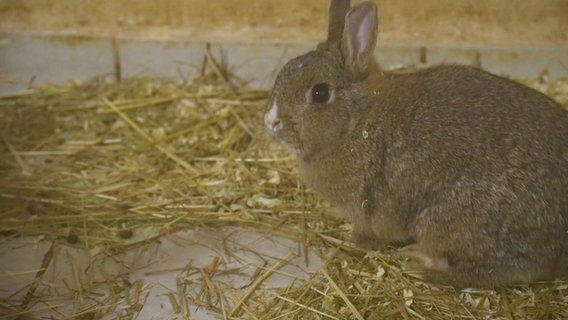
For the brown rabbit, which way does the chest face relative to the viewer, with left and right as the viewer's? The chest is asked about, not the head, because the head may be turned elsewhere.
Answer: facing to the left of the viewer
